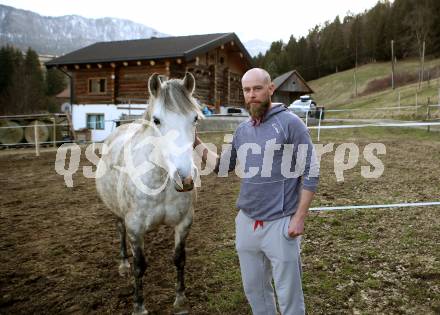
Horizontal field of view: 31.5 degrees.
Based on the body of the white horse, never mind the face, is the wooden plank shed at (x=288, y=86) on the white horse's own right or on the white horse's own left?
on the white horse's own left

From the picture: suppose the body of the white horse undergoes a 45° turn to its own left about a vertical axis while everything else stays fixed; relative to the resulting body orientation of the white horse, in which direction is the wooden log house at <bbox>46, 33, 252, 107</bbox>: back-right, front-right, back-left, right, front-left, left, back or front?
left

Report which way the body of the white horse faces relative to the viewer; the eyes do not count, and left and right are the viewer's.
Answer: facing the viewer and to the right of the viewer

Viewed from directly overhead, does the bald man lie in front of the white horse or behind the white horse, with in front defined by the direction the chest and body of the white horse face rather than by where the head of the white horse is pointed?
in front

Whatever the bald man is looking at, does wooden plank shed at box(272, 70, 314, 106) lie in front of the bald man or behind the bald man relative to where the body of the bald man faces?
behind

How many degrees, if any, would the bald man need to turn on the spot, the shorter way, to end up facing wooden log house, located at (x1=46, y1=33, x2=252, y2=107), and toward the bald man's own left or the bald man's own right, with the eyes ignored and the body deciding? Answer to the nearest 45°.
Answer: approximately 135° to the bald man's own right

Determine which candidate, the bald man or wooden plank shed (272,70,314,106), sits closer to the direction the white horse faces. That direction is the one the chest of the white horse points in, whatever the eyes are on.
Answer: the bald man

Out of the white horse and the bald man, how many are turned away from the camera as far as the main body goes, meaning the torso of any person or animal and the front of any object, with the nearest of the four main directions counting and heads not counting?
0

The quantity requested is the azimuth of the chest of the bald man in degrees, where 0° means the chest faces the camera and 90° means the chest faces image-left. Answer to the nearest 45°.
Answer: approximately 45°

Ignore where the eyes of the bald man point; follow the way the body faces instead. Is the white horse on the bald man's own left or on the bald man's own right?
on the bald man's own right
